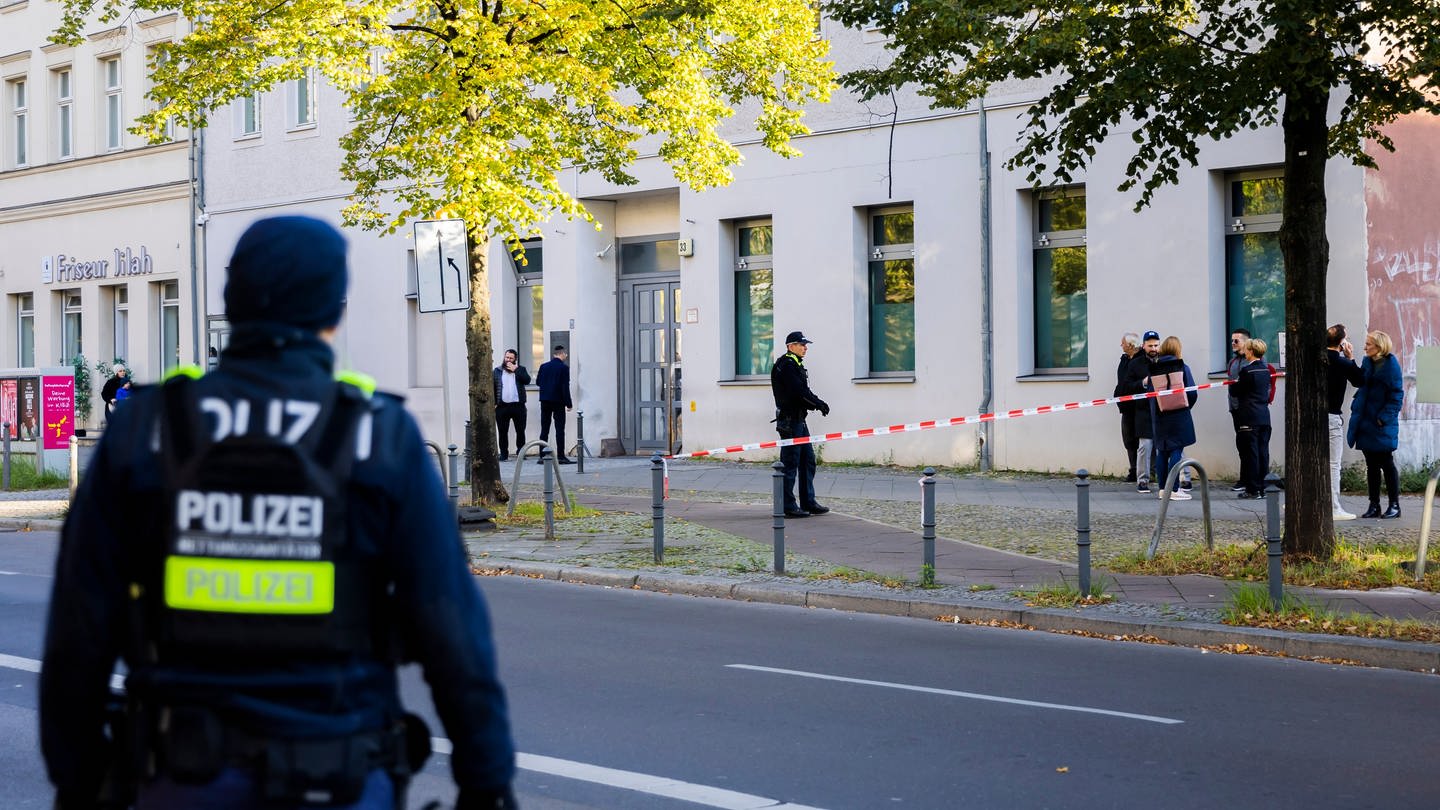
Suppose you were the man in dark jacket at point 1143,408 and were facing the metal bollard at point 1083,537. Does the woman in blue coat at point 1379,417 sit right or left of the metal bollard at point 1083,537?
left

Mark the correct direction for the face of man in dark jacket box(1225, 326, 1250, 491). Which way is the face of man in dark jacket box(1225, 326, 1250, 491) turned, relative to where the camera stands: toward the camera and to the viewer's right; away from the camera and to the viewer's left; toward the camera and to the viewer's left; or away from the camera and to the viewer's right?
toward the camera and to the viewer's left

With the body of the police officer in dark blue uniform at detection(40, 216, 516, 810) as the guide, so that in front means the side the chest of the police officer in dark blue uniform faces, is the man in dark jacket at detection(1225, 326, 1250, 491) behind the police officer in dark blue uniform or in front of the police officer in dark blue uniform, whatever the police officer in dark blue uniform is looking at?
in front

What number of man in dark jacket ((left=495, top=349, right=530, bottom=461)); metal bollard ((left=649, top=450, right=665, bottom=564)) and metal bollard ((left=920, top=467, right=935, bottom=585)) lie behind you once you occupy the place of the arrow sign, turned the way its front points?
1

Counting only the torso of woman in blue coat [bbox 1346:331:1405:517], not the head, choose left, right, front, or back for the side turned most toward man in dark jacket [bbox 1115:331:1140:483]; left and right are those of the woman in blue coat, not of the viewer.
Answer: right

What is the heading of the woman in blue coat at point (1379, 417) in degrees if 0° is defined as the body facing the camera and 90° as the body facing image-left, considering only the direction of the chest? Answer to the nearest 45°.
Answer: approximately 45°

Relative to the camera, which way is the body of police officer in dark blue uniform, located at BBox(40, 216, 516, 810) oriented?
away from the camera

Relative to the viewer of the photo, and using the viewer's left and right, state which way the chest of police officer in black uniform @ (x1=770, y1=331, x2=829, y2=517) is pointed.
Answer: facing to the right of the viewer

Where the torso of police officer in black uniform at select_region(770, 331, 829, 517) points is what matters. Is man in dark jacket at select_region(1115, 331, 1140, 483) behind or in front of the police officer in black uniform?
in front

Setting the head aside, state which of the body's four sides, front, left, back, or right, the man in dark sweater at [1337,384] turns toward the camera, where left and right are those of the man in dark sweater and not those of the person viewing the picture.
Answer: right
